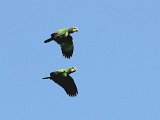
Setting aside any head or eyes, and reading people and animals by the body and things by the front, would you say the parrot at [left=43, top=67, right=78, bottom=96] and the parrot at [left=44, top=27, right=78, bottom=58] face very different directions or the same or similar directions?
same or similar directions

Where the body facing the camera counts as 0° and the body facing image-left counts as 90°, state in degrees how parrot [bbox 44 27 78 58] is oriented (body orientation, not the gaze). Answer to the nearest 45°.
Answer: approximately 270°

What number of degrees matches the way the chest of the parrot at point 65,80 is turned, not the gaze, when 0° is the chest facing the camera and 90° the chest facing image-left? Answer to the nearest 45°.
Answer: approximately 270°

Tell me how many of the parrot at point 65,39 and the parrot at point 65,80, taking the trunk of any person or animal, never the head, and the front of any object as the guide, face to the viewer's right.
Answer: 2
